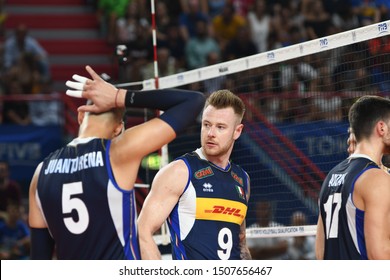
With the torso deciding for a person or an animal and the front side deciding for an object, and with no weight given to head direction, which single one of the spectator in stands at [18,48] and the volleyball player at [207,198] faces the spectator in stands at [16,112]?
the spectator in stands at [18,48]

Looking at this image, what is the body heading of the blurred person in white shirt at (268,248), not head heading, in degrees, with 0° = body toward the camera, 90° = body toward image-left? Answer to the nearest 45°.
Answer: approximately 0°

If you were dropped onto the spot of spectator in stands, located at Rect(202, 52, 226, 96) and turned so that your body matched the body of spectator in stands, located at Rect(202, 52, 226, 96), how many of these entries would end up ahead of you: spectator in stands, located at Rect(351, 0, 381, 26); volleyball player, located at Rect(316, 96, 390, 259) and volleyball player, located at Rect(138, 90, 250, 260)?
2

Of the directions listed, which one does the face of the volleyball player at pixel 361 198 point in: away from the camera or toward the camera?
away from the camera

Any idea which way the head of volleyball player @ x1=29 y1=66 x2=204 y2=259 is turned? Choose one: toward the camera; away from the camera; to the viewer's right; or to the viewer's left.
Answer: away from the camera

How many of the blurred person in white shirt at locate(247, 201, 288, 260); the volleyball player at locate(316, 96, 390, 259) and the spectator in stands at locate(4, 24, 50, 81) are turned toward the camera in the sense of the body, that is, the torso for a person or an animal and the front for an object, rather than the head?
2

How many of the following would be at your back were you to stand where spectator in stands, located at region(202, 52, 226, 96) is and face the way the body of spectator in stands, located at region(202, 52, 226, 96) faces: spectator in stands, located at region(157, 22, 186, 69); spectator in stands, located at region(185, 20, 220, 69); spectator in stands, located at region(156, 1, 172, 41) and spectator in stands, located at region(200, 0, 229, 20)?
4

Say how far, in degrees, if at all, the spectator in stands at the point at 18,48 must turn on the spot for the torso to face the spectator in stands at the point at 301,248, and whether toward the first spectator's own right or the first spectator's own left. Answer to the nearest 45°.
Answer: approximately 45° to the first spectator's own left

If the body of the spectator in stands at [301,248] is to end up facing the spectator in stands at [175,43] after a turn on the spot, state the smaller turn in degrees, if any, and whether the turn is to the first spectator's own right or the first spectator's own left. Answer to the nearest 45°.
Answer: approximately 135° to the first spectator's own right
